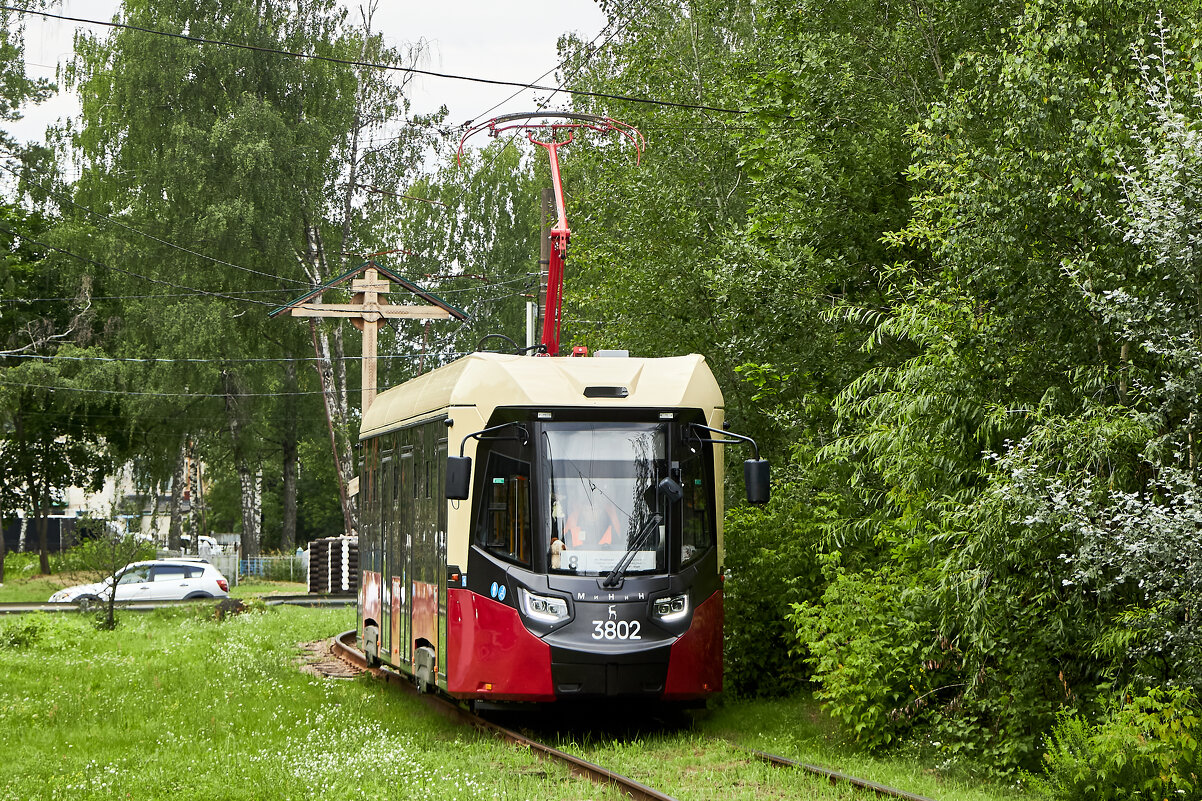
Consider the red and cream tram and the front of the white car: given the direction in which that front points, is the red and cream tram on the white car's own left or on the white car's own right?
on the white car's own left

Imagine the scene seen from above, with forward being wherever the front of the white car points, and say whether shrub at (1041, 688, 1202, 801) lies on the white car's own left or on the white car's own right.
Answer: on the white car's own left

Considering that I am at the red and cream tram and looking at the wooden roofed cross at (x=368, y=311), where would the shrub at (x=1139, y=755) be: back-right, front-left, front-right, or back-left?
back-right

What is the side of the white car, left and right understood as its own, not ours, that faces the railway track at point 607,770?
left

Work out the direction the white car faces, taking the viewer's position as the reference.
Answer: facing to the left of the viewer

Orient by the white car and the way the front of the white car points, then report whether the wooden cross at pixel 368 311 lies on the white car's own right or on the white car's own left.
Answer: on the white car's own left
